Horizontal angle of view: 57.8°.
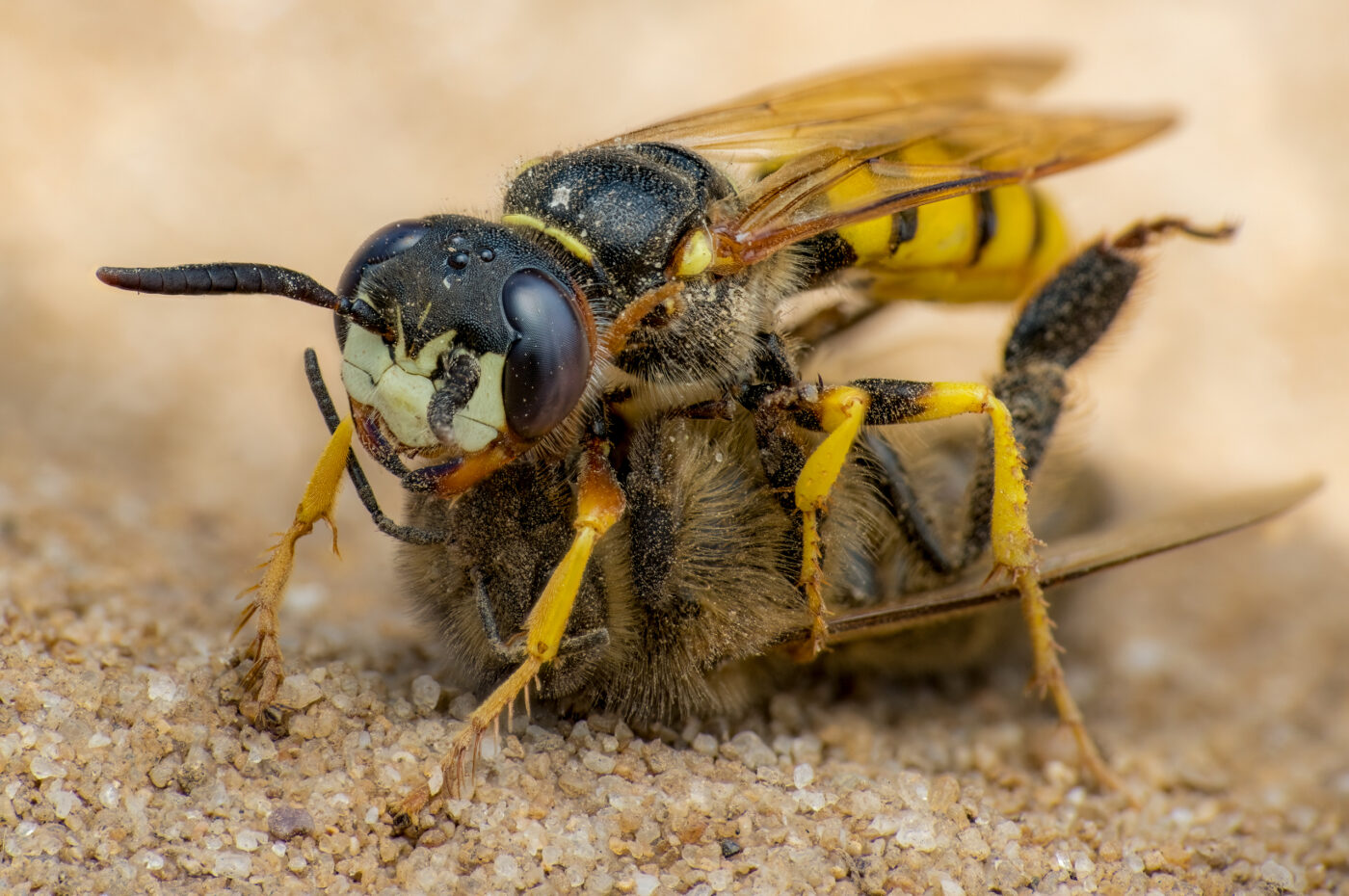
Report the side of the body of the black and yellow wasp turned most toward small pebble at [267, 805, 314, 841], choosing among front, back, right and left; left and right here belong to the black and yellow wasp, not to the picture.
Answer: front

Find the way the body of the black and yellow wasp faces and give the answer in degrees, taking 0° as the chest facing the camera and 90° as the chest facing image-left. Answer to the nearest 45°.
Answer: approximately 45°
